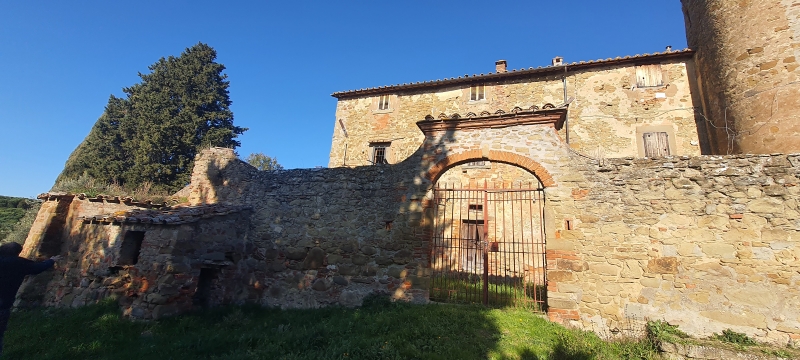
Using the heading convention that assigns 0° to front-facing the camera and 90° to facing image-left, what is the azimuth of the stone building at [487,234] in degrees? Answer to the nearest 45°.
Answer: approximately 0°

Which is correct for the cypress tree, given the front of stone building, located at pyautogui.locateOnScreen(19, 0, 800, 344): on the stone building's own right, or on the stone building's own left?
on the stone building's own right

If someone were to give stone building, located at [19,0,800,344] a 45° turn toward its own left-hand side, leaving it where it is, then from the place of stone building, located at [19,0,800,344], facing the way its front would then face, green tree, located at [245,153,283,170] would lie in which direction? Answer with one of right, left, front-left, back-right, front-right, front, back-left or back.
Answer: back
